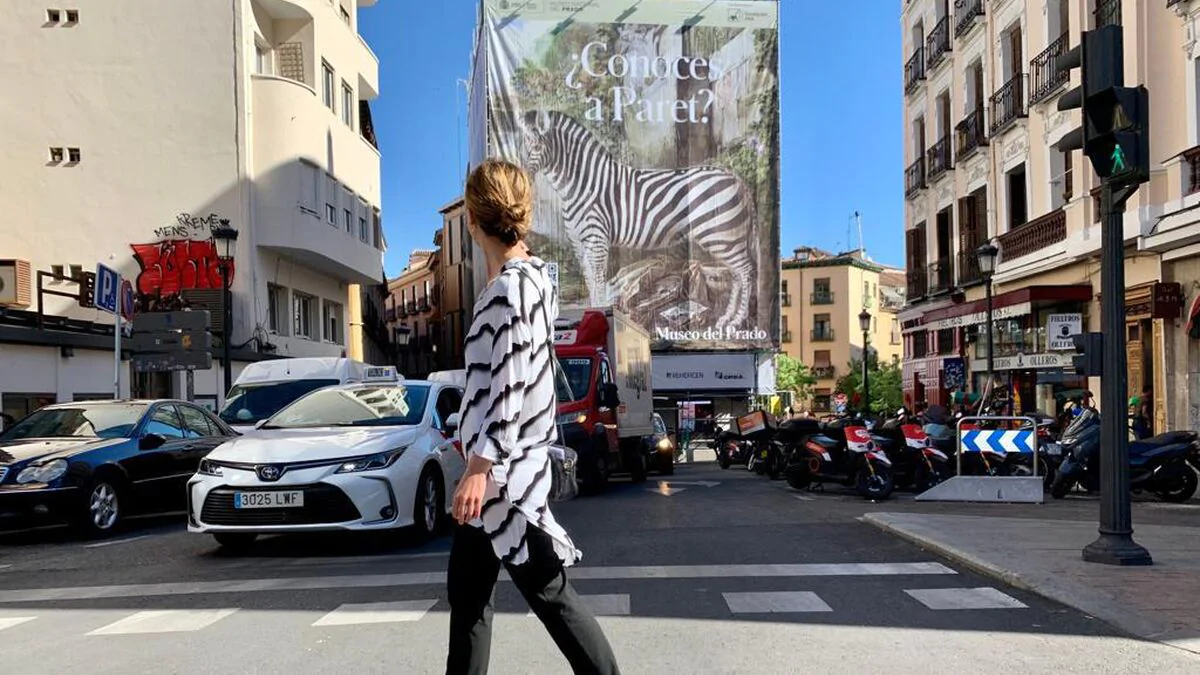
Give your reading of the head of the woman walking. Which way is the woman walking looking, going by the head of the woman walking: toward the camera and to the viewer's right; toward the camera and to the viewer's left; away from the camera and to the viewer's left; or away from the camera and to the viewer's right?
away from the camera and to the viewer's left

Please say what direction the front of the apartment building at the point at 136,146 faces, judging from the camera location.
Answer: facing the viewer and to the right of the viewer

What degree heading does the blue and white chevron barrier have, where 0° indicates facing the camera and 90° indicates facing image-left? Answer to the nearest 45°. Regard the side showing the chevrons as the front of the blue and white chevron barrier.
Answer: approximately 0°

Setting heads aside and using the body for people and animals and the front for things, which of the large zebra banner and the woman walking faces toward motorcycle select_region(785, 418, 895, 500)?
the large zebra banner

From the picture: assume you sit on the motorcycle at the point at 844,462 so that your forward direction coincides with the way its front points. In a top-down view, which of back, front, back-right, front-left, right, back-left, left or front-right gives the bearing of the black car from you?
right

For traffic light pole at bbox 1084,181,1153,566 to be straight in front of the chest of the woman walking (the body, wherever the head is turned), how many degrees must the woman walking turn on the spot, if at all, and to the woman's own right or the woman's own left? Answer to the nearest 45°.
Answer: approximately 135° to the woman's own right

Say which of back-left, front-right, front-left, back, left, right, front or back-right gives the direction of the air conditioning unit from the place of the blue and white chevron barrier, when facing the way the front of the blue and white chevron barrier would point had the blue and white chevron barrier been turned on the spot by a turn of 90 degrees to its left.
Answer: back

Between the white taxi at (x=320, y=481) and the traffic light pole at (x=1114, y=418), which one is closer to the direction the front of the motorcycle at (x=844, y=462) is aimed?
the traffic light pole

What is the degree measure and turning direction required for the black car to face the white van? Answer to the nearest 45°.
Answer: approximately 180°
